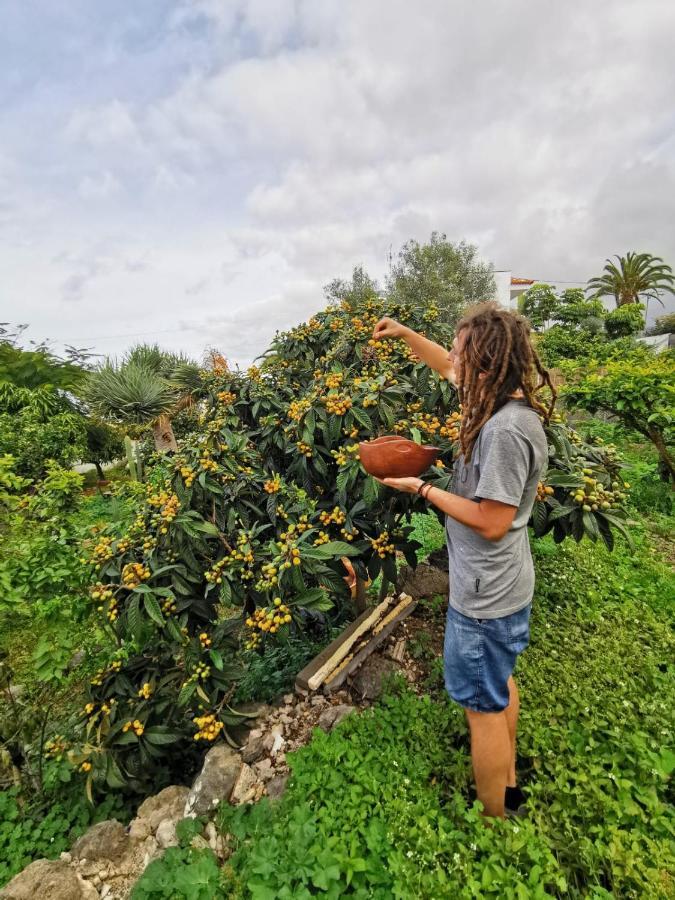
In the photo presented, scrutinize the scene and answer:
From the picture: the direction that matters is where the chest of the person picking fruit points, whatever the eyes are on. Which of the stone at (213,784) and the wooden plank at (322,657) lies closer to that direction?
the stone

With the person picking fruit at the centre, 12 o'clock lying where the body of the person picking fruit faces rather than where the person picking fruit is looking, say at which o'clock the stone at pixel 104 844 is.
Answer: The stone is roughly at 12 o'clock from the person picking fruit.

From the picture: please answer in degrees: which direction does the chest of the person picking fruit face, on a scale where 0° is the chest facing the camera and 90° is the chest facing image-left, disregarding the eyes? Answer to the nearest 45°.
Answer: approximately 90°

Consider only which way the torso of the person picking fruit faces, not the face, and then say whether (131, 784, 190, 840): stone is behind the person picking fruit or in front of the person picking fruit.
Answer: in front

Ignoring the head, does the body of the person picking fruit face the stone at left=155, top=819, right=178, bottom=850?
yes

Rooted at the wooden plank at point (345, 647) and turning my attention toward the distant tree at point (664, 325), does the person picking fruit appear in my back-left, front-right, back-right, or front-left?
back-right

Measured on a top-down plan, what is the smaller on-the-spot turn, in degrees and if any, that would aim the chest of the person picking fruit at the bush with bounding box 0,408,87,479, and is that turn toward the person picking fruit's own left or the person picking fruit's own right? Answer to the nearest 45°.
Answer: approximately 45° to the person picking fruit's own right

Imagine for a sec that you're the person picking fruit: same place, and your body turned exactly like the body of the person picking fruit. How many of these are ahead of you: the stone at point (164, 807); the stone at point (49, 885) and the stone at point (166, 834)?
3

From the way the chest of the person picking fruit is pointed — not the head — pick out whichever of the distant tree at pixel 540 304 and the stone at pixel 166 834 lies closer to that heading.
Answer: the stone

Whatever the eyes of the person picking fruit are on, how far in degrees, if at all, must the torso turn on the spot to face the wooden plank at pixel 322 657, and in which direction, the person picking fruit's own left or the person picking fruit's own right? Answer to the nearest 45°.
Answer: approximately 45° to the person picking fruit's own right

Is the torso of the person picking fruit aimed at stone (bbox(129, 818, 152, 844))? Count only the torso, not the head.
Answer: yes

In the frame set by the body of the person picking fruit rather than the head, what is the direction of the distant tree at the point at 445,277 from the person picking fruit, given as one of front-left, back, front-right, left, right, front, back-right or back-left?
right

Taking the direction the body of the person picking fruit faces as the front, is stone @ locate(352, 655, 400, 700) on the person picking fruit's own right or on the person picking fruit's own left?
on the person picking fruit's own right
